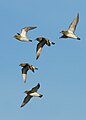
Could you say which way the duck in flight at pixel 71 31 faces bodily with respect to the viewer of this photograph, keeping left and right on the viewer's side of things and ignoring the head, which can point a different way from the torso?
facing to the left of the viewer
